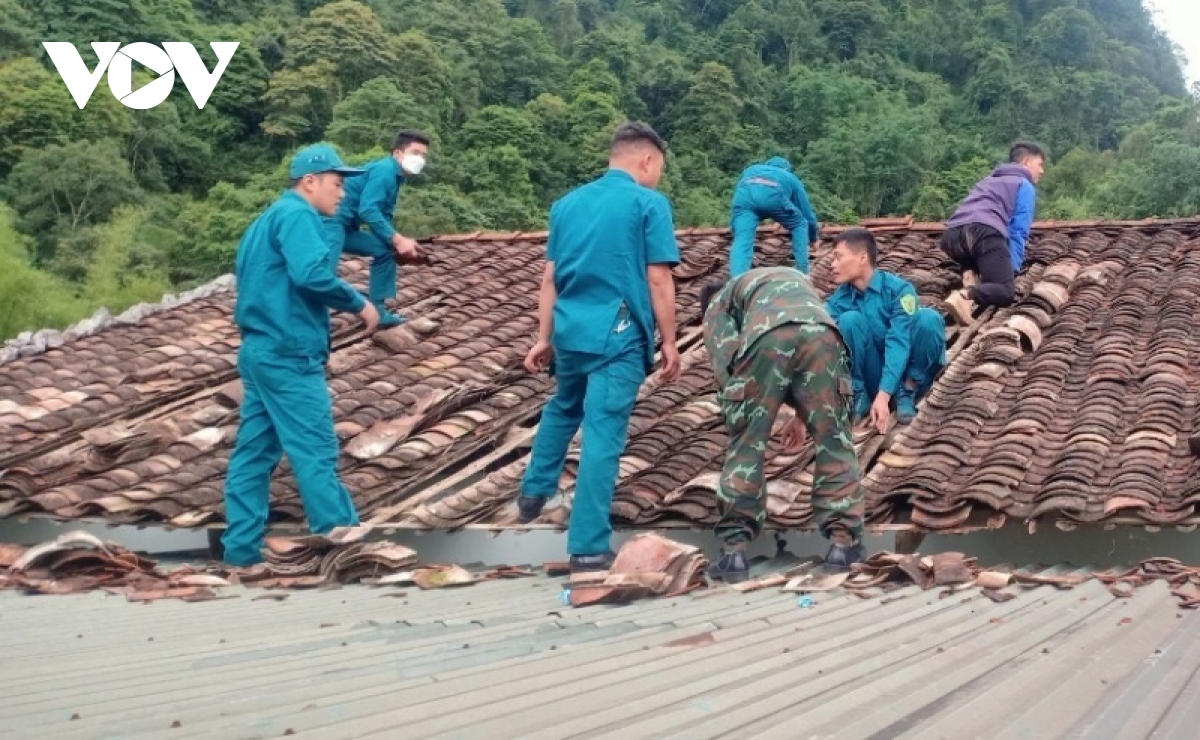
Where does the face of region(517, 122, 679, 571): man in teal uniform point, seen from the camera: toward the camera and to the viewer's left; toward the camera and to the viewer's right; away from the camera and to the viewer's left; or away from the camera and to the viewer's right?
away from the camera and to the viewer's right

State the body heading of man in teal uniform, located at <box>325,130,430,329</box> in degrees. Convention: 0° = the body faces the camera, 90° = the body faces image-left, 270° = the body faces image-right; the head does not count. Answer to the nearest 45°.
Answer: approximately 270°

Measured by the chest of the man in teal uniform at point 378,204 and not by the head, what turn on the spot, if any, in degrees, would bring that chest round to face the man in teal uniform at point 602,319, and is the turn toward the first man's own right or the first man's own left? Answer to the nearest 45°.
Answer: approximately 90° to the first man's own right

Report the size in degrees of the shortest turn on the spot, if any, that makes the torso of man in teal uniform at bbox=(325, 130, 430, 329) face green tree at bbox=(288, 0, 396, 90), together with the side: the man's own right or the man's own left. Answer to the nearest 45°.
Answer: approximately 90° to the man's own left

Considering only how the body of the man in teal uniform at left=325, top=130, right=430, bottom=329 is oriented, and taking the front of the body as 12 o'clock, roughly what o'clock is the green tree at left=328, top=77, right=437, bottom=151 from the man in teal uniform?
The green tree is roughly at 9 o'clock from the man in teal uniform.

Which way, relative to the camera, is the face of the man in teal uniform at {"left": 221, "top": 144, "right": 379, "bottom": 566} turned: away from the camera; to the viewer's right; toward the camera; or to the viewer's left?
to the viewer's right

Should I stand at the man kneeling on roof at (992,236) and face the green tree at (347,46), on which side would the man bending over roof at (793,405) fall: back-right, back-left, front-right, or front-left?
back-left
